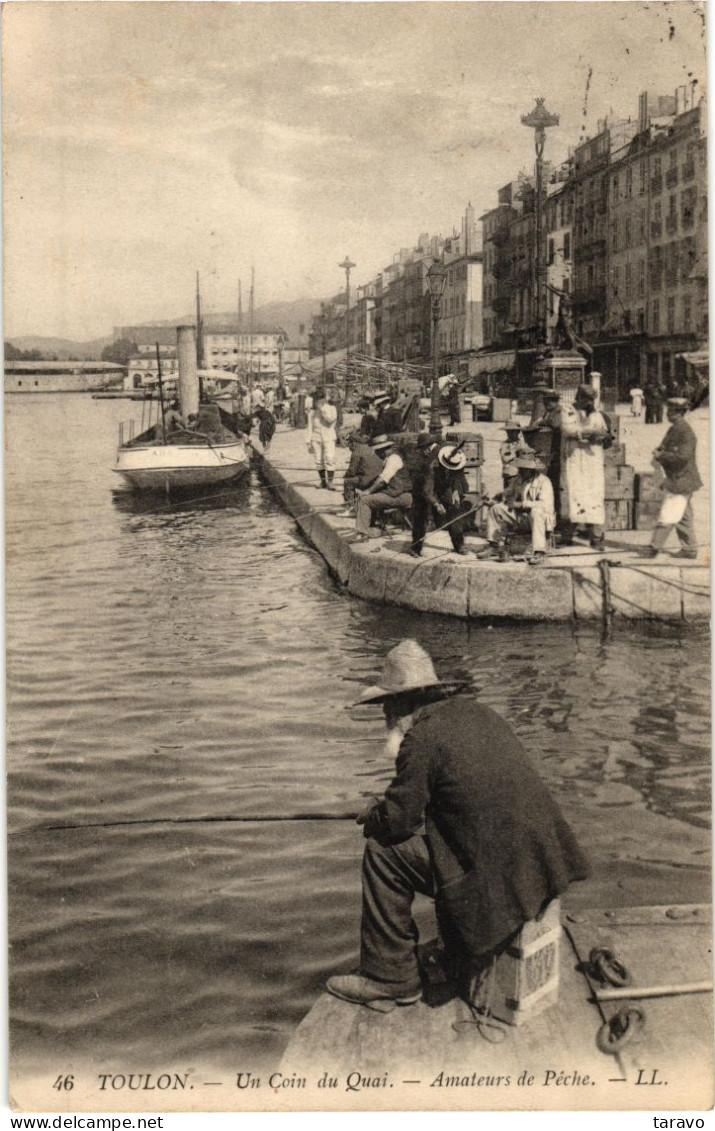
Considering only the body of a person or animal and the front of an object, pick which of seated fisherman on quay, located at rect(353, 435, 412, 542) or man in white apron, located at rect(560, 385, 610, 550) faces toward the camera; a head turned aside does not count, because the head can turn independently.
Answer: the man in white apron

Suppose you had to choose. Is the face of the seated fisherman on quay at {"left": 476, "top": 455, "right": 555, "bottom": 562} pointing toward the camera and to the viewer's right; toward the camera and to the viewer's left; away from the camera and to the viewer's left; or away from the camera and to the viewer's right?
toward the camera and to the viewer's left

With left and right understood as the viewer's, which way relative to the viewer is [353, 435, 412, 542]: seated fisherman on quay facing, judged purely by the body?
facing to the left of the viewer

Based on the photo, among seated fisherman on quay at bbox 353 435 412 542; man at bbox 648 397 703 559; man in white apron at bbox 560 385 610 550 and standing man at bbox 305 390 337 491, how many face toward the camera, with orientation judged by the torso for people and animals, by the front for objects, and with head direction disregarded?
2

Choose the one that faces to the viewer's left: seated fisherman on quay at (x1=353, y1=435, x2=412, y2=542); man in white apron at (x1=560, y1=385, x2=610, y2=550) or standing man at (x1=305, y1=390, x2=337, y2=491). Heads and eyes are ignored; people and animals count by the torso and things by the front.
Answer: the seated fisherman on quay

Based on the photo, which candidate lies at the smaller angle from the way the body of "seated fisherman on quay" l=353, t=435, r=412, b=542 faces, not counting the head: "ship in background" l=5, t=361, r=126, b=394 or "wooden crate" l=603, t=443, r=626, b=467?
the ship in background

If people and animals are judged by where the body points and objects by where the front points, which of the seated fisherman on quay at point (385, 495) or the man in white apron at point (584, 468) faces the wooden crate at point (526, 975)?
the man in white apron

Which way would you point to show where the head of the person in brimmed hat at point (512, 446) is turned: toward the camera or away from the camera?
toward the camera

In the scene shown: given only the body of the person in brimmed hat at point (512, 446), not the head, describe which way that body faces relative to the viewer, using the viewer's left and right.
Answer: facing the viewer and to the left of the viewer

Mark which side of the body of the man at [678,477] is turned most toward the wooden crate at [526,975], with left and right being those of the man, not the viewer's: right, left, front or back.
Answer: left

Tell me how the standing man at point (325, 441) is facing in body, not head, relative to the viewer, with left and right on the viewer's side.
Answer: facing the viewer

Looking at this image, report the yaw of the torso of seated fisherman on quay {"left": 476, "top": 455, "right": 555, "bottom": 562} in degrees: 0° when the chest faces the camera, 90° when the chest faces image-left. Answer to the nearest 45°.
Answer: approximately 45°

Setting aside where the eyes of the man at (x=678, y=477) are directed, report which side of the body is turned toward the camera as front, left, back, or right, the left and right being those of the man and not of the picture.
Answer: left

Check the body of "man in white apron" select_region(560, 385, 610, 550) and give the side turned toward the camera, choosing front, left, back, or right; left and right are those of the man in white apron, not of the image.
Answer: front
